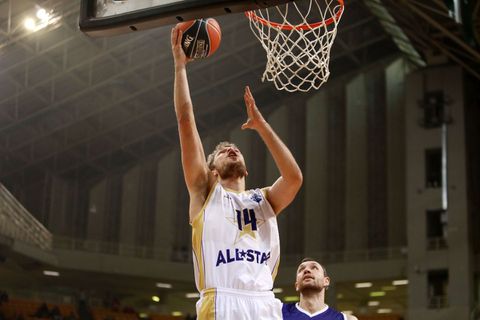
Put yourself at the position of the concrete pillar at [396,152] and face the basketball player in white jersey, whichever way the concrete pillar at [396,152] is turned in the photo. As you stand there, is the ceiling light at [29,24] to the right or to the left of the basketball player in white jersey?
right

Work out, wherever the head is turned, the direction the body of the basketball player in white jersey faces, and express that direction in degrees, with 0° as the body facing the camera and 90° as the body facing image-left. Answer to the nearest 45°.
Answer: approximately 315°

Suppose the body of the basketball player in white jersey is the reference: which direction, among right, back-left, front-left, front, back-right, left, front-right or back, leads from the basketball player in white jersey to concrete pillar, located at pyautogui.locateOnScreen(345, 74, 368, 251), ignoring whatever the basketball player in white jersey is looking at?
back-left

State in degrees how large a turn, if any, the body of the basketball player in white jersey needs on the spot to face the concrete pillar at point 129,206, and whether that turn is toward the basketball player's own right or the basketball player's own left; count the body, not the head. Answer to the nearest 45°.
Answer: approximately 135° to the basketball player's own left

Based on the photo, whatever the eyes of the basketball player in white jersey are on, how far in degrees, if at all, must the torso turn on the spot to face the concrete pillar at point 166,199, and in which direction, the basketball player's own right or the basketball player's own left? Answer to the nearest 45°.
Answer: approximately 135° to the basketball player's own left

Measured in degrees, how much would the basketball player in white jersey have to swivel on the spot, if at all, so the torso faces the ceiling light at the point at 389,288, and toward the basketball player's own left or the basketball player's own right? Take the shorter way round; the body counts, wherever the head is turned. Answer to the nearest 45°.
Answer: approximately 135° to the basketball player's own left

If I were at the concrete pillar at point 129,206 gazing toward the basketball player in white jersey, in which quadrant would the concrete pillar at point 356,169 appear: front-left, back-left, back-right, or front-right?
front-left

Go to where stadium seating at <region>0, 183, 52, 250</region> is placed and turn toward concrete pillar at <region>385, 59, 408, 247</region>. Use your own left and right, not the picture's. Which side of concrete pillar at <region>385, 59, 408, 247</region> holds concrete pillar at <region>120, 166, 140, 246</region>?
left

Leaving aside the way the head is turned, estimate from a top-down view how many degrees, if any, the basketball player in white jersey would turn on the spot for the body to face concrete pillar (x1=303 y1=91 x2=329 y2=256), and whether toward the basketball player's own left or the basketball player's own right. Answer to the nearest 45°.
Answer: approximately 135° to the basketball player's own left

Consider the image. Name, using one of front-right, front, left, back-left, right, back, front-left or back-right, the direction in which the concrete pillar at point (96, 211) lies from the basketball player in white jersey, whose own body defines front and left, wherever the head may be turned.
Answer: back-left
